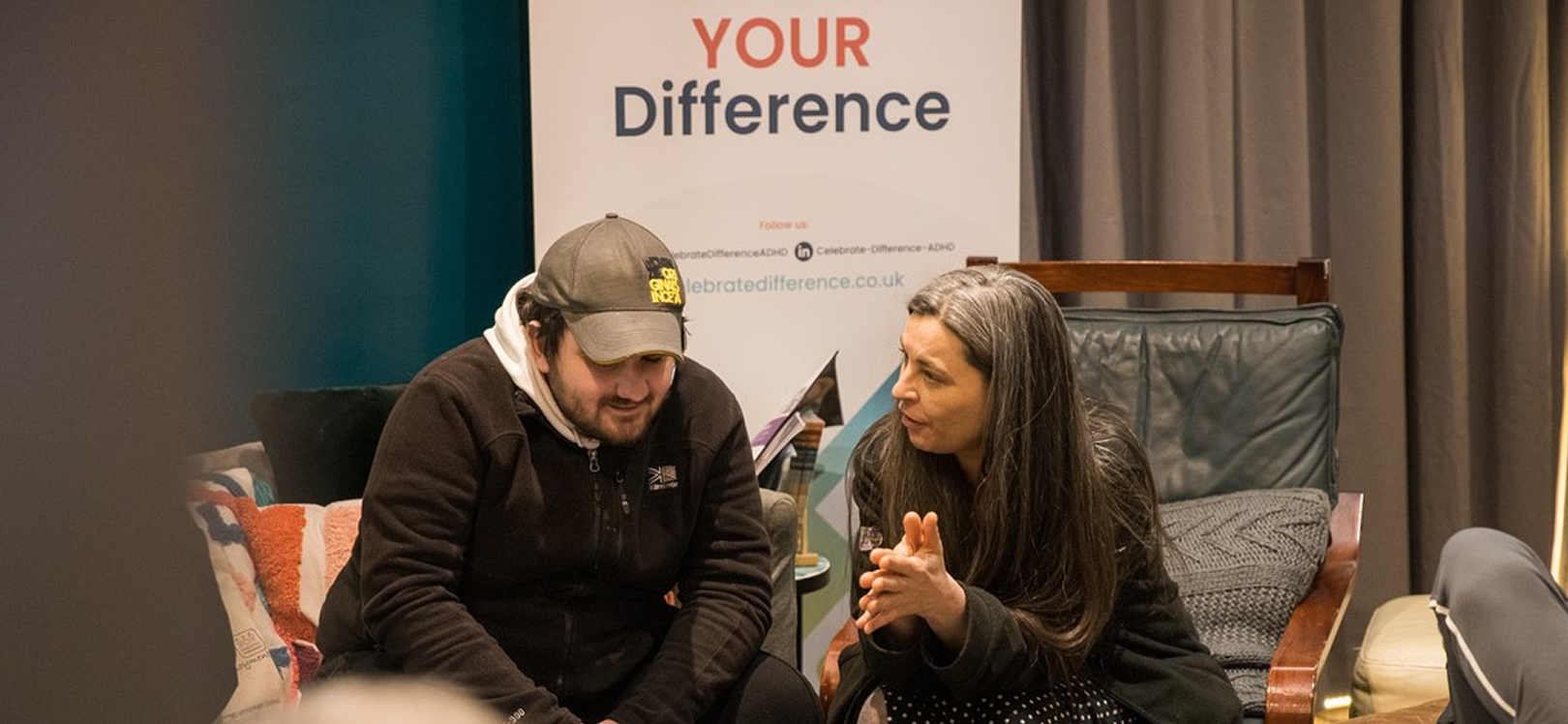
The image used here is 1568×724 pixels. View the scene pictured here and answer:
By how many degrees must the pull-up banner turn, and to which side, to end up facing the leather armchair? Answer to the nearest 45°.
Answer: approximately 45° to its left

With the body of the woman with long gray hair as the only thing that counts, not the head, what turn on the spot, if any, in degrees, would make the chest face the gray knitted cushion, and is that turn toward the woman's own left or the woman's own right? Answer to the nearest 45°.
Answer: approximately 180°

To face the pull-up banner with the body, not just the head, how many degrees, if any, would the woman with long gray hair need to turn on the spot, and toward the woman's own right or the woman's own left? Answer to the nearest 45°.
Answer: approximately 135° to the woman's own right

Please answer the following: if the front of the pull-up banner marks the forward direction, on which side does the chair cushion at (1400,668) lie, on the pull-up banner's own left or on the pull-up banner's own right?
on the pull-up banner's own left

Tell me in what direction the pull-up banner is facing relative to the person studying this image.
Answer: facing the viewer

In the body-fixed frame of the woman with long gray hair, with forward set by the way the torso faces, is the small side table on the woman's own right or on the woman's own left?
on the woman's own right

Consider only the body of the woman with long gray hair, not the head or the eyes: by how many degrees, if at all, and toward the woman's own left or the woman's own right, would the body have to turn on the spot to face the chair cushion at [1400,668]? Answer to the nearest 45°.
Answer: approximately 180°

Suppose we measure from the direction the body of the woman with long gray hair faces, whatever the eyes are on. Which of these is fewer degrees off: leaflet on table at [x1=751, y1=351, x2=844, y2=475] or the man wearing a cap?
the man wearing a cap

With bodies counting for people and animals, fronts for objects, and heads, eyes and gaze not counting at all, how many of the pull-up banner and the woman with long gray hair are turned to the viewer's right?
0

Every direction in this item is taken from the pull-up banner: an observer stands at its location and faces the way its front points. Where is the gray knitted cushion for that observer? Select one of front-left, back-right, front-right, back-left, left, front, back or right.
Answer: front-left

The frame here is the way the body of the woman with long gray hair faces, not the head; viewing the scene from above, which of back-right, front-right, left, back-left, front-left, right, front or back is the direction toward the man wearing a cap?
front-right

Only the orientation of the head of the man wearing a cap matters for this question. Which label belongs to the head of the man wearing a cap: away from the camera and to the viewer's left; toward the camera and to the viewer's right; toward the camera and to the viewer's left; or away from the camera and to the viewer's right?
toward the camera and to the viewer's right

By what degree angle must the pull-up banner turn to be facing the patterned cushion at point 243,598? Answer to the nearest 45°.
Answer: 0° — it already faces it

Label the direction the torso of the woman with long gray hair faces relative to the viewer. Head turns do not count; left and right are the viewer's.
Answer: facing the viewer and to the left of the viewer
